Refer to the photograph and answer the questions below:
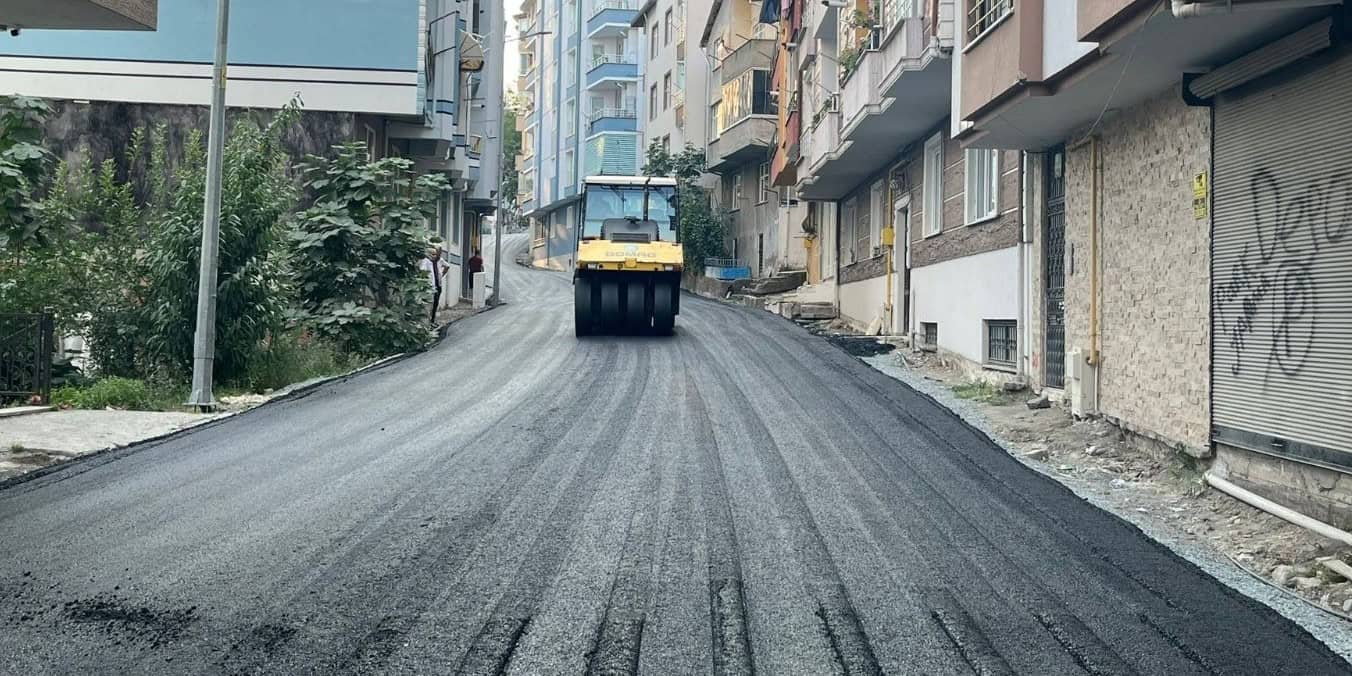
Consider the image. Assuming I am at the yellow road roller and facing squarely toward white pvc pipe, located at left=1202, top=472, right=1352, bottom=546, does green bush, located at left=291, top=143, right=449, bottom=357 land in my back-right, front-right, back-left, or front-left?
front-right

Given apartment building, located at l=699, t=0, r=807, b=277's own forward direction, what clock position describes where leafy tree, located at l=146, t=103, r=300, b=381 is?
The leafy tree is roughly at 11 o'clock from the apartment building.

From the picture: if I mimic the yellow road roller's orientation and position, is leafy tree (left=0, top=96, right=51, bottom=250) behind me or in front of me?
in front

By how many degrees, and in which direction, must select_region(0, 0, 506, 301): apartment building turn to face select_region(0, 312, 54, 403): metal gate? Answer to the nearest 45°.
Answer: approximately 90° to its right

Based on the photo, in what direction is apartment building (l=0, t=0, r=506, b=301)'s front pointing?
to the viewer's right

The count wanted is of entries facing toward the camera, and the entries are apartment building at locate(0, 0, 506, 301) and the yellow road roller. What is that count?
1

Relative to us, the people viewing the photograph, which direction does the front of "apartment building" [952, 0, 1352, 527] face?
facing the viewer and to the left of the viewer

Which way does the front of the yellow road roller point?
toward the camera

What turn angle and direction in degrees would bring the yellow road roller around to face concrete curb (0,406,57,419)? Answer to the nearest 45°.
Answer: approximately 45° to its right

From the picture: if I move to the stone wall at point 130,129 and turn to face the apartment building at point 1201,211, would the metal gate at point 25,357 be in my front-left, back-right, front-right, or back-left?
front-right

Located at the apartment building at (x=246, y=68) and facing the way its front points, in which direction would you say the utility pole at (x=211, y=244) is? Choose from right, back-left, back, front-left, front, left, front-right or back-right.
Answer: right

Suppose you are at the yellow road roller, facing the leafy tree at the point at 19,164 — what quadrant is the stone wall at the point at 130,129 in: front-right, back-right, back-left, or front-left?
front-right

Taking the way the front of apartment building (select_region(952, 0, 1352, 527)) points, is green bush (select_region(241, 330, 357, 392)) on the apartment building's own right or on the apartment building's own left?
on the apartment building's own right

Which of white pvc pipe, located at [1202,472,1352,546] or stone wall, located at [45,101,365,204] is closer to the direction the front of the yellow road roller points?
the white pvc pipe
